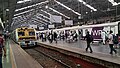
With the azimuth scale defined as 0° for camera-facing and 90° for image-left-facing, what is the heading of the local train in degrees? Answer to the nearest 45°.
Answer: approximately 0°

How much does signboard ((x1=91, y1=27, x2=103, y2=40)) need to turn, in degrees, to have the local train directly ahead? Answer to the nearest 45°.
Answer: approximately 90° to its right

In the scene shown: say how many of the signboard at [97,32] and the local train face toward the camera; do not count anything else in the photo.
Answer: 2
